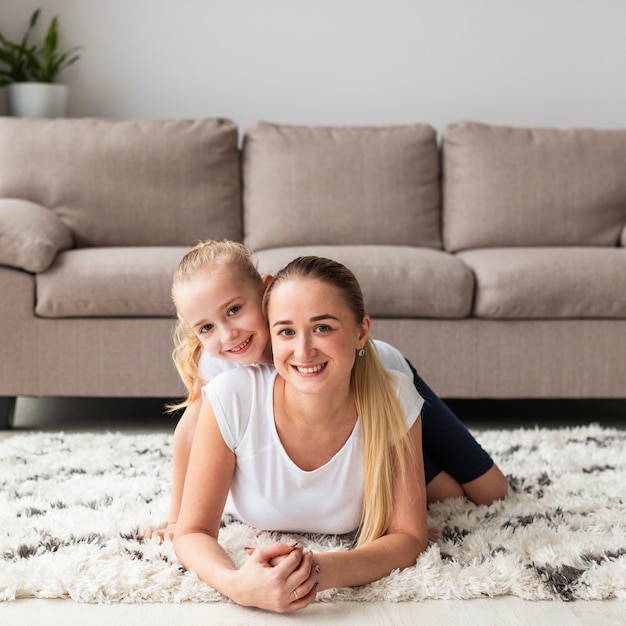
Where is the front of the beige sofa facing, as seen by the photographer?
facing the viewer

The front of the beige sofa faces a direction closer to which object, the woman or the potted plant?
the woman

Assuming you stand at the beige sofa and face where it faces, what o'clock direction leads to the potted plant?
The potted plant is roughly at 4 o'clock from the beige sofa.

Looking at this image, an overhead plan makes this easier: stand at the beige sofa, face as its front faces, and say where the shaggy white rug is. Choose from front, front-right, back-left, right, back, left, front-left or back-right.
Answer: front

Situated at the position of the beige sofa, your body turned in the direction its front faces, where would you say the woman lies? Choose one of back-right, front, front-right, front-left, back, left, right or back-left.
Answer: front

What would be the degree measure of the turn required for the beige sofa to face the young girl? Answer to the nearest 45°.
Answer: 0° — it already faces them
